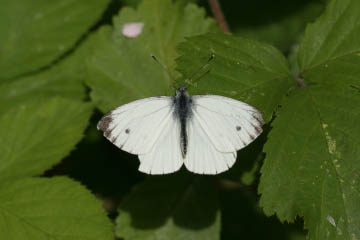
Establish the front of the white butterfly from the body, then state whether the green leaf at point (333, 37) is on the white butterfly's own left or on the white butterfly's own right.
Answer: on the white butterfly's own right

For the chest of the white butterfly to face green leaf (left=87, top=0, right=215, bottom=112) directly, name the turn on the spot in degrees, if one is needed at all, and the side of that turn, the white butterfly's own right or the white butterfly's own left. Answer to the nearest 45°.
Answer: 0° — it already faces it

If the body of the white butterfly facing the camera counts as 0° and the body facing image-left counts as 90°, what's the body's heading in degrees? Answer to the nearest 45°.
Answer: approximately 180°

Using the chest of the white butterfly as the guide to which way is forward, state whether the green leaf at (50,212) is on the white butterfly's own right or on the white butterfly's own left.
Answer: on the white butterfly's own left

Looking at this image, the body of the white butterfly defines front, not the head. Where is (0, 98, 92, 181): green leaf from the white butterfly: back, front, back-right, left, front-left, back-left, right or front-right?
front-left

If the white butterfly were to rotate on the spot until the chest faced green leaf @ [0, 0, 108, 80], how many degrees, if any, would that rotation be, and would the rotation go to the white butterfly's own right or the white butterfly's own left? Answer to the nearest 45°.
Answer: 0° — it already faces it

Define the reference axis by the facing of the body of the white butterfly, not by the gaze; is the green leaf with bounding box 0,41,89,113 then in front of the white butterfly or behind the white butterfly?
in front

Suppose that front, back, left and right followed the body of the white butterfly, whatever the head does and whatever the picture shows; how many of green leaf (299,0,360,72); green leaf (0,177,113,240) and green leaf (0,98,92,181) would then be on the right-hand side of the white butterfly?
1
